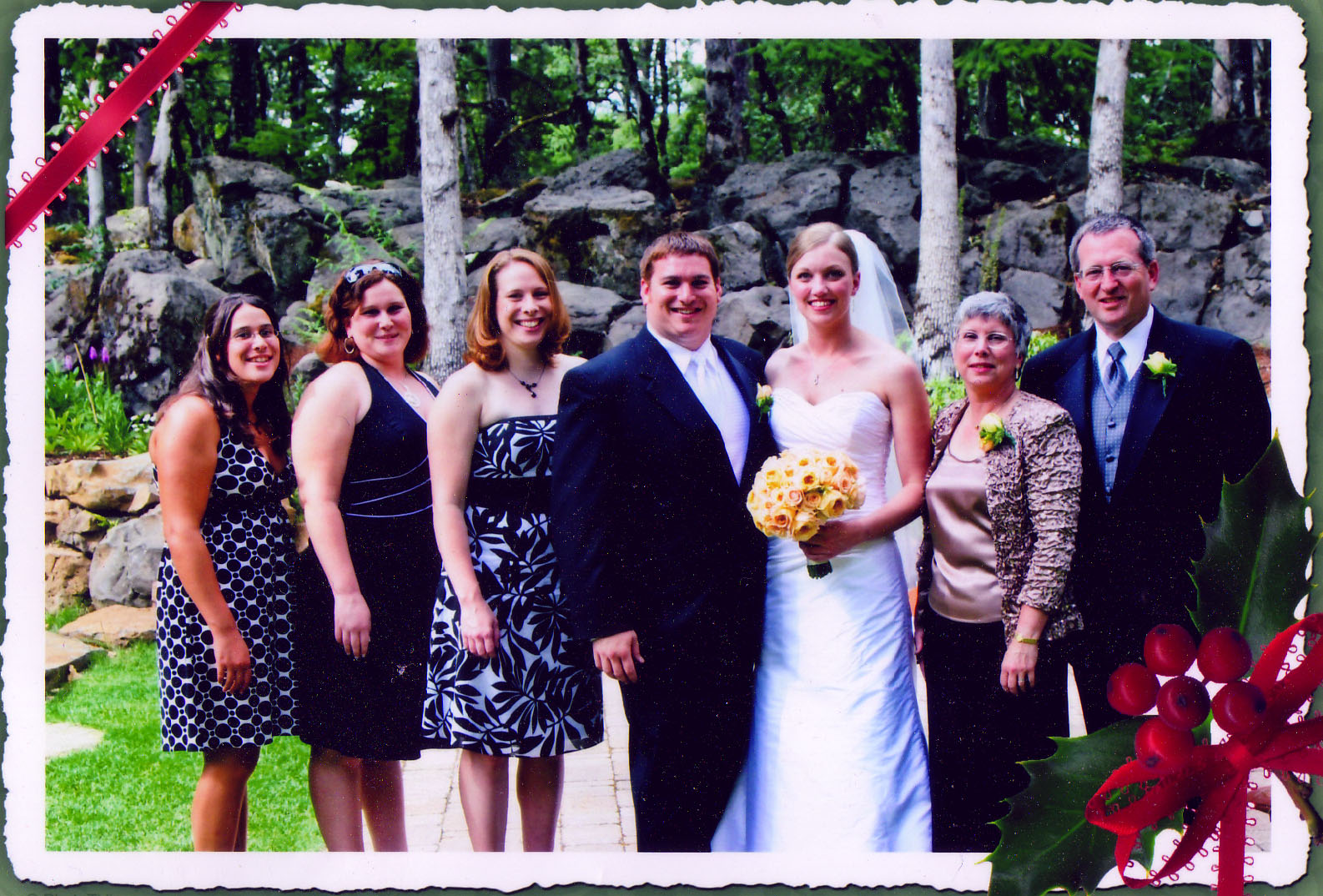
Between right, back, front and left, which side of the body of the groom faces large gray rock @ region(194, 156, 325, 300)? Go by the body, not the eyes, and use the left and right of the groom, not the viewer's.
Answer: back

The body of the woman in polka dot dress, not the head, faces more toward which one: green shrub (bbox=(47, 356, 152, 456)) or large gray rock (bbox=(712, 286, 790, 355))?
the large gray rock

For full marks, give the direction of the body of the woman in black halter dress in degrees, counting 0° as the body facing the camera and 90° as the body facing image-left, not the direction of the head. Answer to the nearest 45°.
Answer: approximately 315°

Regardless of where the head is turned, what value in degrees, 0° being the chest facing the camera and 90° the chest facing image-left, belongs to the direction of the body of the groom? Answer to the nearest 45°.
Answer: approximately 315°

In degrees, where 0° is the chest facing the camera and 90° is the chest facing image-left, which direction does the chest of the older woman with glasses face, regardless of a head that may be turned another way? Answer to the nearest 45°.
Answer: approximately 45°
